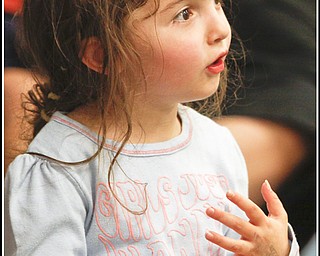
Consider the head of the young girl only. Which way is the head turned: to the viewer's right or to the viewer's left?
to the viewer's right

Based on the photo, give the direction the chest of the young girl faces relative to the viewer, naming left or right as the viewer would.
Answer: facing the viewer and to the right of the viewer
